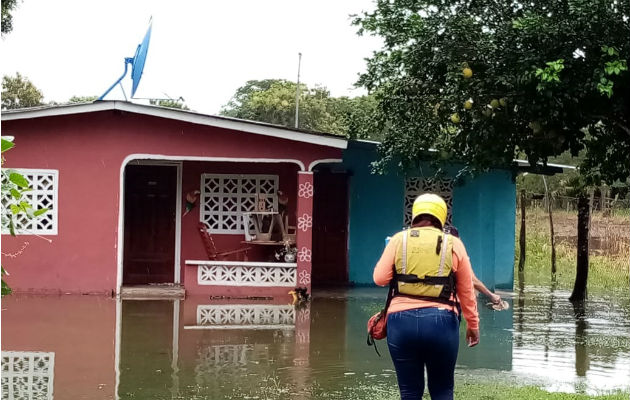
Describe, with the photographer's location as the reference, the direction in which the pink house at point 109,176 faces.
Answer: facing the viewer

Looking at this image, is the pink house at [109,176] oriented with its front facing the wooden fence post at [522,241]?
no

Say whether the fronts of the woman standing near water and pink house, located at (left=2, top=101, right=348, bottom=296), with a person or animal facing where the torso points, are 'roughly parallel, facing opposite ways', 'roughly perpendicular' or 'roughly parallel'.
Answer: roughly parallel, facing opposite ways

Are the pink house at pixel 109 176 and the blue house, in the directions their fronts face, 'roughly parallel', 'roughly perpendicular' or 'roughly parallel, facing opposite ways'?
roughly parallel

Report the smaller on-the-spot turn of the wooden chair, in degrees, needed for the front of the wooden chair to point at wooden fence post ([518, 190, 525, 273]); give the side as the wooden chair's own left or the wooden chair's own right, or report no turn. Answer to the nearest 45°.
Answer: approximately 45° to the wooden chair's own left

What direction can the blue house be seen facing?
toward the camera

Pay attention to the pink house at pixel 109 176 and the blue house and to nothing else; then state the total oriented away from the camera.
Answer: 0

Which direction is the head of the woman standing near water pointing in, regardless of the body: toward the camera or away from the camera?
away from the camera

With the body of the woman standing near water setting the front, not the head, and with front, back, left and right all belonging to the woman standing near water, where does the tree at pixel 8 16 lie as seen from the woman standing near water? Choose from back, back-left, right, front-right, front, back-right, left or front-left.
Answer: front-left

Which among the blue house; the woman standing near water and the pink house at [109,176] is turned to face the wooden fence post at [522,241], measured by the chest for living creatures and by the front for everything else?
the woman standing near water

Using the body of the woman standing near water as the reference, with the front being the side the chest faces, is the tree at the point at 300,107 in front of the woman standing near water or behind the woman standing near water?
in front

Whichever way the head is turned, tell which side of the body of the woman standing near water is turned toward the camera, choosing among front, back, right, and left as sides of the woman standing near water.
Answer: back

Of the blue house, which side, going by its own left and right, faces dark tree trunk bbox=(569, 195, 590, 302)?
left

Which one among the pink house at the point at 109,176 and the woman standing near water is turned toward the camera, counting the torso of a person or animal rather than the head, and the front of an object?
the pink house

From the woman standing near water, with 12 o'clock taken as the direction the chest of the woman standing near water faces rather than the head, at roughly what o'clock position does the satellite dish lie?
The satellite dish is roughly at 11 o'clock from the woman standing near water.

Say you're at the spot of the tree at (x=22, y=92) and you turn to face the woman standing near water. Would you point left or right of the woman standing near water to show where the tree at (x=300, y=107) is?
left
